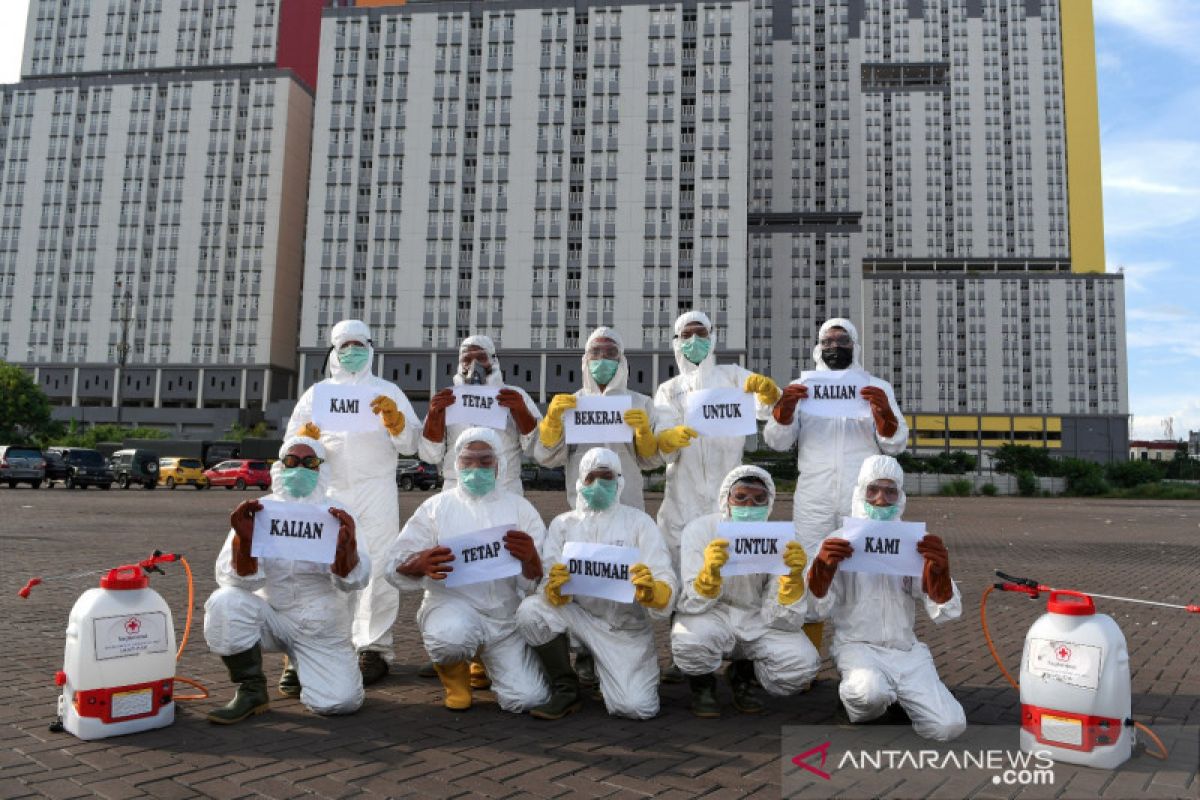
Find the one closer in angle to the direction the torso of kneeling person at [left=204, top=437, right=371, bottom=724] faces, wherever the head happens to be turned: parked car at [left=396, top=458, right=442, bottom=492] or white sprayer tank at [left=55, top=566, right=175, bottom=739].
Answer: the white sprayer tank

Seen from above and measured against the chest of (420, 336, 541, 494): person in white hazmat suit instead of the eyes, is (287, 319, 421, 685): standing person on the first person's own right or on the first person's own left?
on the first person's own right

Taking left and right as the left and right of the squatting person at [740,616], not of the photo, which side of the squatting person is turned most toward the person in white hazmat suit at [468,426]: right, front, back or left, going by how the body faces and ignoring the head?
right

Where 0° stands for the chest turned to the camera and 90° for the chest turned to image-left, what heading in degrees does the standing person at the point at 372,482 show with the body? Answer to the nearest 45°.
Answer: approximately 0°

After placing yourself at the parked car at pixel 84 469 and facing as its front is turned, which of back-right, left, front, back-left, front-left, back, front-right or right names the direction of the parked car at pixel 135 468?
left

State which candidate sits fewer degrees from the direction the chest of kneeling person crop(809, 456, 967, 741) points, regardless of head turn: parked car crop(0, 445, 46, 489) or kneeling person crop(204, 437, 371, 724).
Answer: the kneeling person

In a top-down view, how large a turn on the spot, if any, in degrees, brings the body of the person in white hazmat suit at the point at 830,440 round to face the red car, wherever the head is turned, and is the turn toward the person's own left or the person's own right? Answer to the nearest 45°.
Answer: approximately 135° to the person's own right

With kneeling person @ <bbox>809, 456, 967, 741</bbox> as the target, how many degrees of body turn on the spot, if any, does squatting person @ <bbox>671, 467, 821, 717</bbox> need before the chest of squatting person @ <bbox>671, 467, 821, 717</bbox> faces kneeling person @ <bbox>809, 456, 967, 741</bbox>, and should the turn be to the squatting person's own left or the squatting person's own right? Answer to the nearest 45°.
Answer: approximately 90° to the squatting person's own left

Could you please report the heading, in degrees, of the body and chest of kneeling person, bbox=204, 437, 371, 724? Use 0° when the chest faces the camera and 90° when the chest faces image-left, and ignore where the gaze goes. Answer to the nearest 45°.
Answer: approximately 0°
